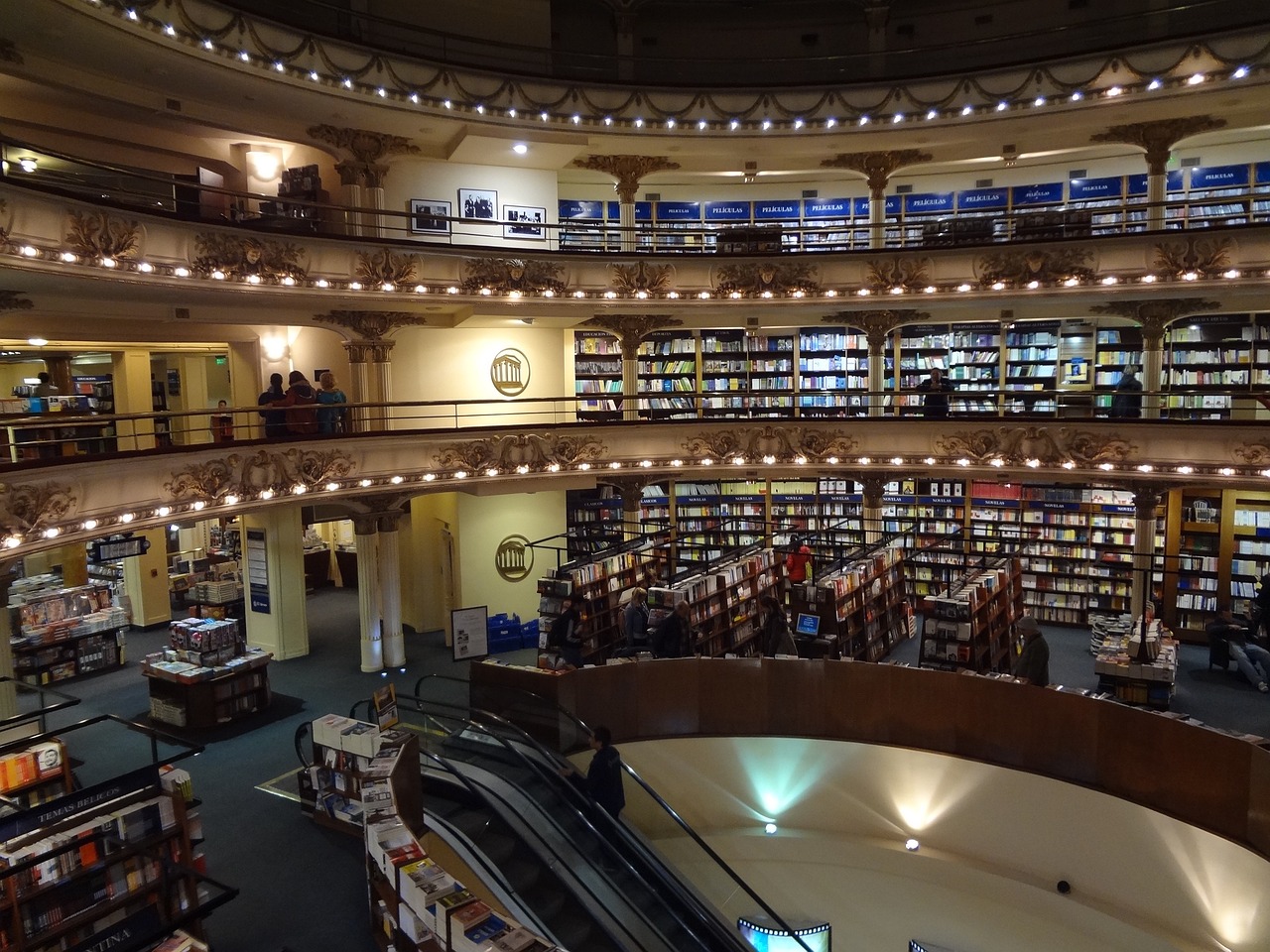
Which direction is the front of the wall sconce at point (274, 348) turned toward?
toward the camera

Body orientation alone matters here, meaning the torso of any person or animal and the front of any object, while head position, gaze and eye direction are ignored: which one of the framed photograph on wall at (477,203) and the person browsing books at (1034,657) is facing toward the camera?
the framed photograph on wall

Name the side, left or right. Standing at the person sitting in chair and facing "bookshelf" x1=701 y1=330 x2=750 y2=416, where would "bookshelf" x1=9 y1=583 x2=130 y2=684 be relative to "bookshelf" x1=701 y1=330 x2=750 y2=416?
left

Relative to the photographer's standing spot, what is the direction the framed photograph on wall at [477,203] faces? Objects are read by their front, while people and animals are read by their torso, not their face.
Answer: facing the viewer

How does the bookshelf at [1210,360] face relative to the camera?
toward the camera

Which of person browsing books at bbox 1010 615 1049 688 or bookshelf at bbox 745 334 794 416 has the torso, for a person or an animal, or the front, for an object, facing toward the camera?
the bookshelf

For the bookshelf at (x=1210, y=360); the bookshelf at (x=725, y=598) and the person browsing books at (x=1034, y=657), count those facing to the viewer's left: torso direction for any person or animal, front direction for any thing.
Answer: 1

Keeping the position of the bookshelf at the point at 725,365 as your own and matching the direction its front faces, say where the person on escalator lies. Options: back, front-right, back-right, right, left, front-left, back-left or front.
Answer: front

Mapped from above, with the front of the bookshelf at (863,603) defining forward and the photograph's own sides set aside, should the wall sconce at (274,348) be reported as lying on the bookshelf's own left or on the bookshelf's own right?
on the bookshelf's own right

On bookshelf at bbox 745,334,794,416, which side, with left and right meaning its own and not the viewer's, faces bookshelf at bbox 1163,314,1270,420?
left

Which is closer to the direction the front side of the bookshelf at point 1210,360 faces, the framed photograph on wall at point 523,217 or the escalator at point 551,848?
the escalator
